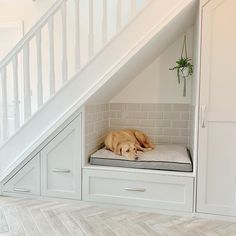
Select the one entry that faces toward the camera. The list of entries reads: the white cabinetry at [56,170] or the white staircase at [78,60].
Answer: the white cabinetry

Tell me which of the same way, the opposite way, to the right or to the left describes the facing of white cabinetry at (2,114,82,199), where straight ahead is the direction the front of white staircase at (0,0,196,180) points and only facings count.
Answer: to the left

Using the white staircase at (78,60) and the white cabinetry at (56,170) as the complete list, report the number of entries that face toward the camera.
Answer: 1

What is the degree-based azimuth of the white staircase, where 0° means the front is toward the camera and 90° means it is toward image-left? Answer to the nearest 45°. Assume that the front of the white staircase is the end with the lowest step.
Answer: approximately 90°

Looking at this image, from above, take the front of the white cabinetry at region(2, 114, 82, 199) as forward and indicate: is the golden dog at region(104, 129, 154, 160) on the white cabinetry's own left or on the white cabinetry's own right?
on the white cabinetry's own left

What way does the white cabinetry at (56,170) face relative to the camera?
toward the camera
